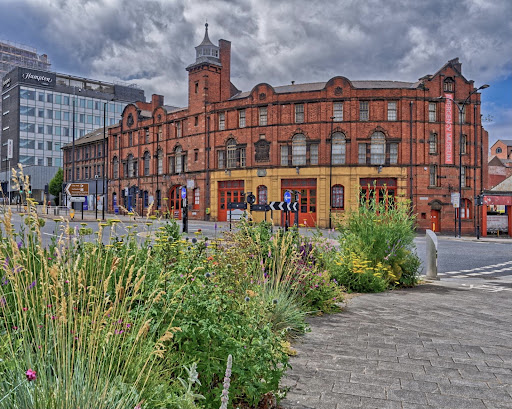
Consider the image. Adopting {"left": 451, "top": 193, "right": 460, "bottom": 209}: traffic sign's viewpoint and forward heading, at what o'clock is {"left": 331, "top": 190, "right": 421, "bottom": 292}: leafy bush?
The leafy bush is roughly at 12 o'clock from the traffic sign.

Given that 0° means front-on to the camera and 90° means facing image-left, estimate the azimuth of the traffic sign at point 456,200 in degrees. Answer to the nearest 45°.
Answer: approximately 0°

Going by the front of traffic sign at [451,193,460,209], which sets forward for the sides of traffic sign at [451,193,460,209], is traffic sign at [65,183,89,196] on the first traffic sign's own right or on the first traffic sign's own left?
on the first traffic sign's own right

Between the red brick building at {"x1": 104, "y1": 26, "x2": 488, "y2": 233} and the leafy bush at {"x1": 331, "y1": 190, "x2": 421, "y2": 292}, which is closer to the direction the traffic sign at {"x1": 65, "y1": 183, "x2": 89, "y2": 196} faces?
the leafy bush

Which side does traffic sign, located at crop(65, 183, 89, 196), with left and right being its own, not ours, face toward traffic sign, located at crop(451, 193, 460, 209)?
left

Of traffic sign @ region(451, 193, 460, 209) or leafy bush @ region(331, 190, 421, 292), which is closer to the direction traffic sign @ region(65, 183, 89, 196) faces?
the leafy bush

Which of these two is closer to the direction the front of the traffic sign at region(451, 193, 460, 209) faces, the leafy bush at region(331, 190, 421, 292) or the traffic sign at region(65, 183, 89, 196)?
the leafy bush

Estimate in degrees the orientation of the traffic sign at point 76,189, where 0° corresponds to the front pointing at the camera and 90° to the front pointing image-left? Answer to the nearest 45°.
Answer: approximately 0°

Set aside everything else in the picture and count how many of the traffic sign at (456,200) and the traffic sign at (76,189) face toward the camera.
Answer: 2
